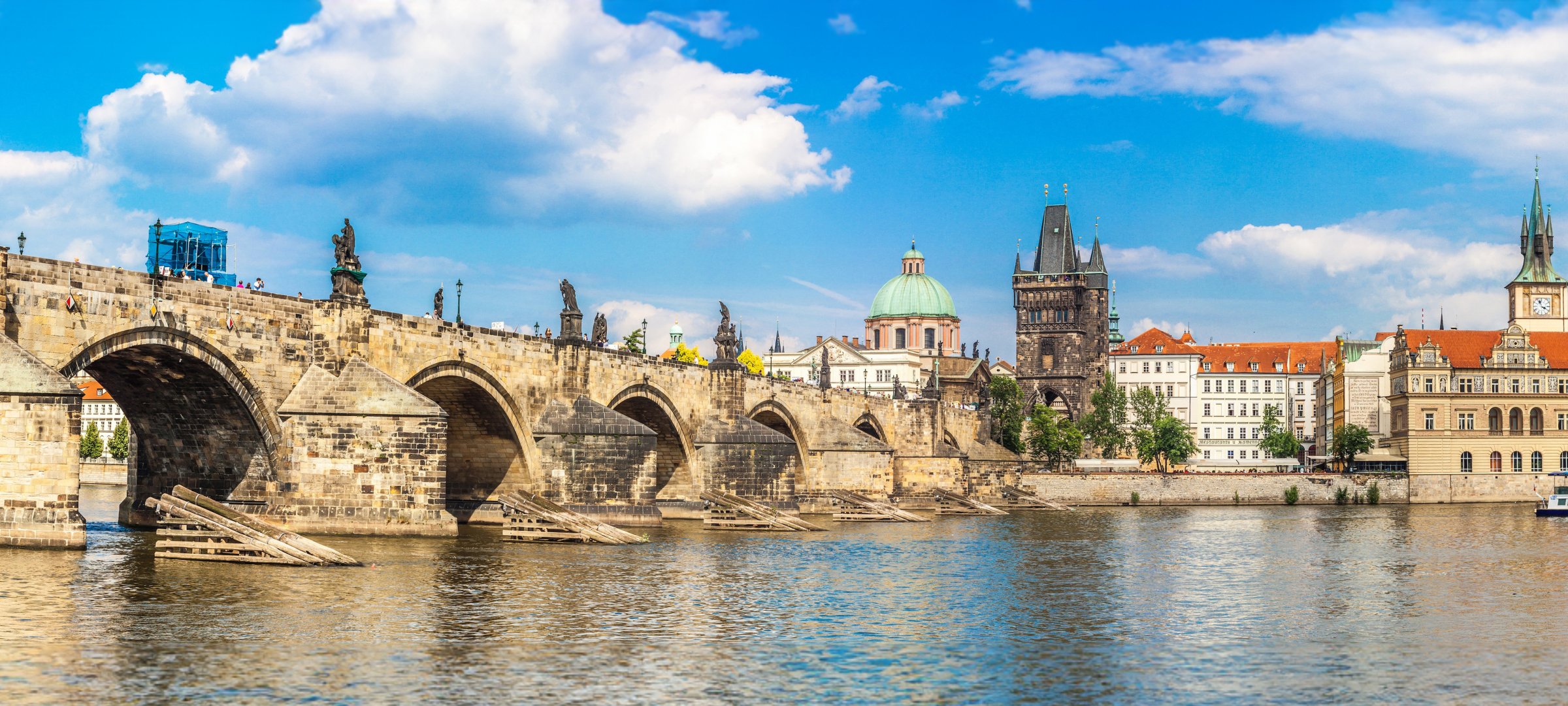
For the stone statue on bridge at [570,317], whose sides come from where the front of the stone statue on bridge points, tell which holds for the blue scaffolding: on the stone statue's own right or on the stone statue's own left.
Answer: on the stone statue's own left

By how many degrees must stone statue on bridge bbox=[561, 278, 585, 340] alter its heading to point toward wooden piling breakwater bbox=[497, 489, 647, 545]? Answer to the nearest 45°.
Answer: approximately 135° to its left

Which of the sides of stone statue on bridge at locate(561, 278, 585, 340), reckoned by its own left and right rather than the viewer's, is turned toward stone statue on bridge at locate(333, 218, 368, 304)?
left

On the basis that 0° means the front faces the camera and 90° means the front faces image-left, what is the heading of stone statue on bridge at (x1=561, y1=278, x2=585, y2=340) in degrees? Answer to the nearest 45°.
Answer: approximately 135°

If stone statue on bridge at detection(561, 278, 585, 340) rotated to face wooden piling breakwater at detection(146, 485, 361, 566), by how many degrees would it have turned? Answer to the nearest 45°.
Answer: approximately 135° to its left
